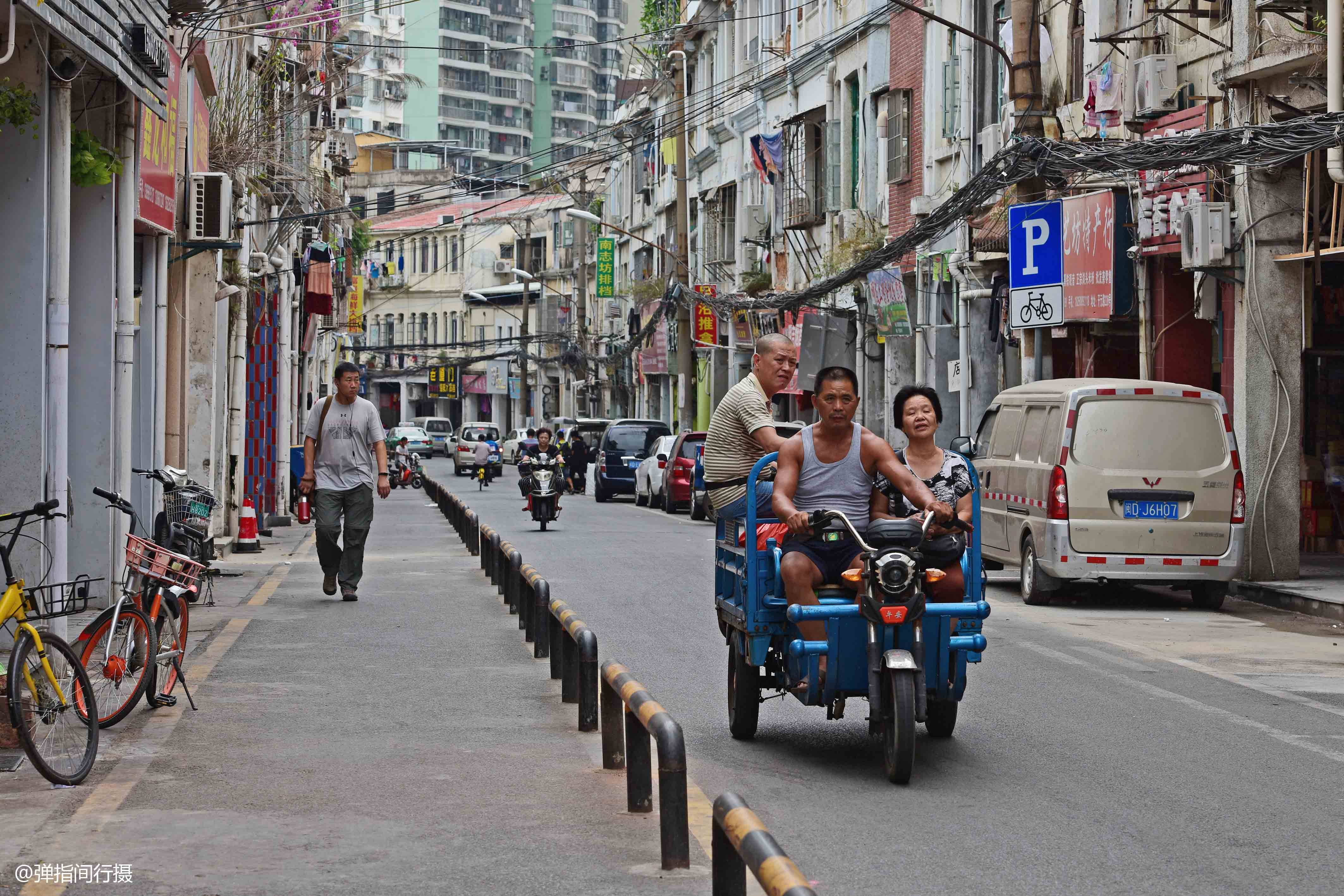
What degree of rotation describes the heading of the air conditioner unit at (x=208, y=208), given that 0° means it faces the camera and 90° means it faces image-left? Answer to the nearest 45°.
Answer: approximately 270°

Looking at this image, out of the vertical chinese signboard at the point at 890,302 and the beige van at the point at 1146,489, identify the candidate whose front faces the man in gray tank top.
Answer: the vertical chinese signboard

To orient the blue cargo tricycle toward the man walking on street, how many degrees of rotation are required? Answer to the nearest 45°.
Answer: approximately 135° to its right

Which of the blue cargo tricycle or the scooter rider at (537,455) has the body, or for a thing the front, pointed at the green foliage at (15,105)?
the scooter rider

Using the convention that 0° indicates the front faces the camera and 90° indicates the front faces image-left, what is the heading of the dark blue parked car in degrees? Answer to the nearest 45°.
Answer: approximately 180°

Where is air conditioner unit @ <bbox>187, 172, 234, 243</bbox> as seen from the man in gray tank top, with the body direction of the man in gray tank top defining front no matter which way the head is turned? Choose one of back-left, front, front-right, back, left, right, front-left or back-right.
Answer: back-right

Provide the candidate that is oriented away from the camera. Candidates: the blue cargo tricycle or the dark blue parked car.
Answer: the dark blue parked car

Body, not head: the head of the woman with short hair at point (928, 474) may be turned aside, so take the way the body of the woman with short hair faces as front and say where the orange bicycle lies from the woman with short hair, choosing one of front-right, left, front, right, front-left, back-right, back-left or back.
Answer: right

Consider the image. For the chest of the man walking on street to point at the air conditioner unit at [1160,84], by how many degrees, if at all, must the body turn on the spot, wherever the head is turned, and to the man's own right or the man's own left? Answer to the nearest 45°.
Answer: approximately 90° to the man's own left

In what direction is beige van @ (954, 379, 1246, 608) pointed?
away from the camera

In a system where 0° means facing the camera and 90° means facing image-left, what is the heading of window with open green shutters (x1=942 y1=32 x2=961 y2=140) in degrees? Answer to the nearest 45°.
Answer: approximately 45°

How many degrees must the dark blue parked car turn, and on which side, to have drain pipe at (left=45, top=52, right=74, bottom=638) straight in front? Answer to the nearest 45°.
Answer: approximately 180°

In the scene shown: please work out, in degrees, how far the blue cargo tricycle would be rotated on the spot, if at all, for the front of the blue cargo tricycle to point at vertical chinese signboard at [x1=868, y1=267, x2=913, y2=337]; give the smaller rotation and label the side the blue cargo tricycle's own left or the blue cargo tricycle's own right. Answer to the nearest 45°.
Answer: approximately 180°
